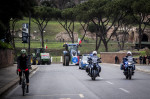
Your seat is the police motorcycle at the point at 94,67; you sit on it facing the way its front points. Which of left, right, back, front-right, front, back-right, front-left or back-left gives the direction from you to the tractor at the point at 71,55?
back

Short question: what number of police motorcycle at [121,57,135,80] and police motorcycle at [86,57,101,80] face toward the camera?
2

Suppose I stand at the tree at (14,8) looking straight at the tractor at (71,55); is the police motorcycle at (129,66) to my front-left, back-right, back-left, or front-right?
front-right

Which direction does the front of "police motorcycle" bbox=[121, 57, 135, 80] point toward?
toward the camera

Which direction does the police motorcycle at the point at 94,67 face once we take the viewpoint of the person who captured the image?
facing the viewer

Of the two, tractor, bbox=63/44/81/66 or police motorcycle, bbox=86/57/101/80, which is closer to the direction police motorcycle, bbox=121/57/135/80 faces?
the police motorcycle

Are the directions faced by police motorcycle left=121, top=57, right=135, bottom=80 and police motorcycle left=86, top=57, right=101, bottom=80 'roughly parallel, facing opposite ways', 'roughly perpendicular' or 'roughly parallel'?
roughly parallel

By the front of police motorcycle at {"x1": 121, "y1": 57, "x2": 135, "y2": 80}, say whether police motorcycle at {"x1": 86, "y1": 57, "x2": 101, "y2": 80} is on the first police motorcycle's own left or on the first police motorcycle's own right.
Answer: on the first police motorcycle's own right

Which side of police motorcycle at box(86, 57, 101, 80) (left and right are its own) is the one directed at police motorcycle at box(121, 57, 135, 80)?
left
